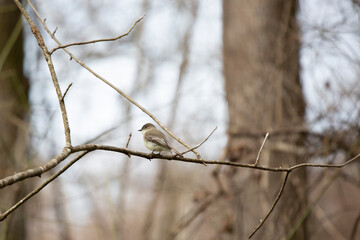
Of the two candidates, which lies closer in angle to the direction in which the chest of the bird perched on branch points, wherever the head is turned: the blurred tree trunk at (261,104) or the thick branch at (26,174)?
the thick branch

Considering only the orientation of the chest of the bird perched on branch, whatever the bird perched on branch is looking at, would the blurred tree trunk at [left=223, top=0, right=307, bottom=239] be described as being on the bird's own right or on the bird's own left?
on the bird's own right

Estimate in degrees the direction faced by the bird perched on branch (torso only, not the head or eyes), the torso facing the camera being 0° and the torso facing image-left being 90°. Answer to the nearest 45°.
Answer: approximately 90°

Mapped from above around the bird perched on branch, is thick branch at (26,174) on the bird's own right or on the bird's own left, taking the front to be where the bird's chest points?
on the bird's own left
